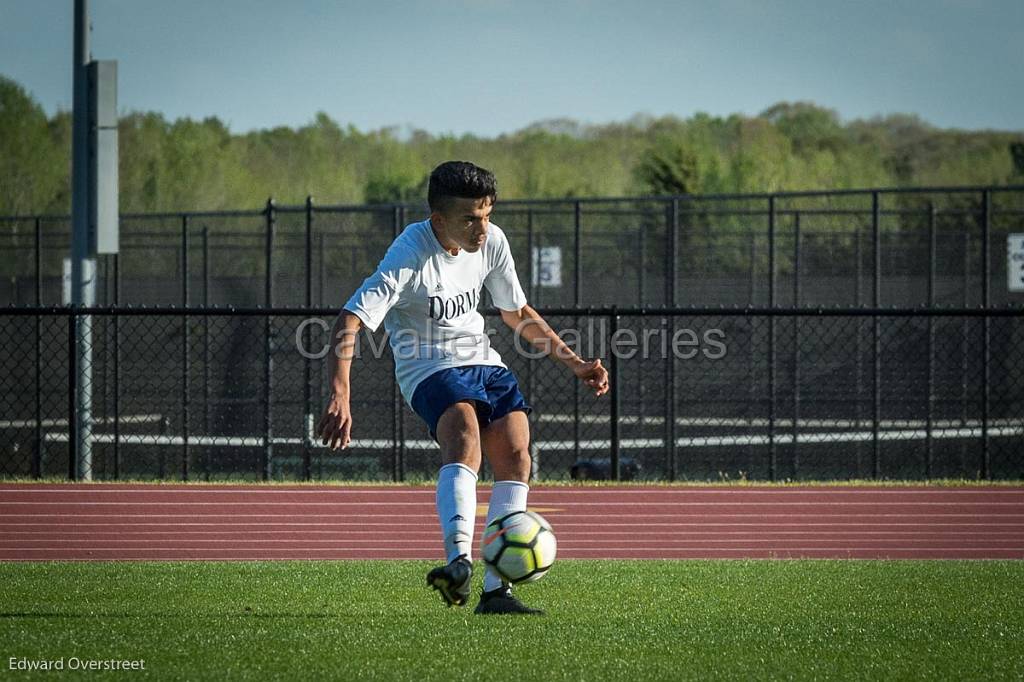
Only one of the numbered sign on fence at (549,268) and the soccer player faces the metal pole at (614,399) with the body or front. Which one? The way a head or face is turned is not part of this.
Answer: the numbered sign on fence

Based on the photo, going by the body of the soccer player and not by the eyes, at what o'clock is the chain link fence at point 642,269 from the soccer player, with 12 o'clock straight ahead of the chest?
The chain link fence is roughly at 8 o'clock from the soccer player.

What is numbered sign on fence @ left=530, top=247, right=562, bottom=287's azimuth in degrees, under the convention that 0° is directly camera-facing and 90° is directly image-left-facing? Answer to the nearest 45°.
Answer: approximately 0°

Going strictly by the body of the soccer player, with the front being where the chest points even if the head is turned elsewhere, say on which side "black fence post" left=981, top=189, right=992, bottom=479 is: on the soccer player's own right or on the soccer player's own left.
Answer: on the soccer player's own left

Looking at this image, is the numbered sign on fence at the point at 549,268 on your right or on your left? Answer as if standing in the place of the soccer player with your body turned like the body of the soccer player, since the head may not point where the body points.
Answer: on your left

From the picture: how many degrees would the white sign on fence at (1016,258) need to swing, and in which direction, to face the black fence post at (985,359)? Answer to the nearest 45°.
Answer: approximately 90° to its right

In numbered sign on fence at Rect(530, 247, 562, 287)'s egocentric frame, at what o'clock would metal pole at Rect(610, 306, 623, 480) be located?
The metal pole is roughly at 12 o'clock from the numbered sign on fence.

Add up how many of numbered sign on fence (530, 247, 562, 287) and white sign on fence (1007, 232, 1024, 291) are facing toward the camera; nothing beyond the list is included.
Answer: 2

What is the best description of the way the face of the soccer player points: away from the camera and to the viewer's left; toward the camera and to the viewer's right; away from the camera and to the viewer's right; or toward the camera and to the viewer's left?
toward the camera and to the viewer's right
